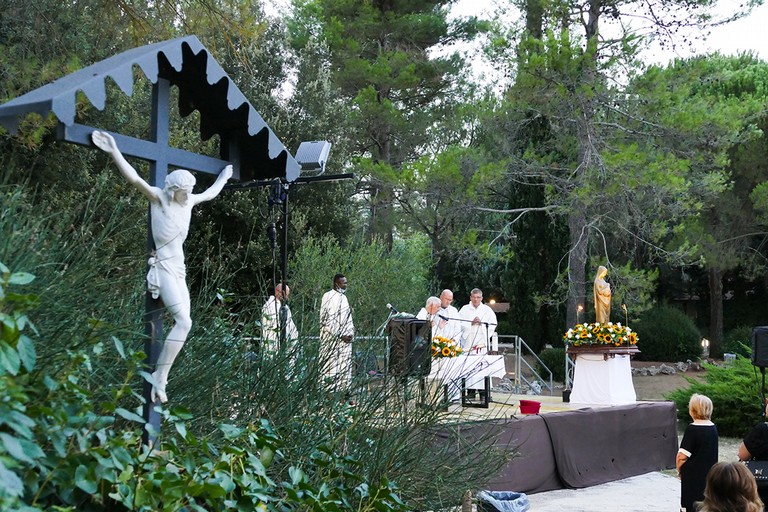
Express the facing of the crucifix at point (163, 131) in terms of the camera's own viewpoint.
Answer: facing the viewer and to the right of the viewer

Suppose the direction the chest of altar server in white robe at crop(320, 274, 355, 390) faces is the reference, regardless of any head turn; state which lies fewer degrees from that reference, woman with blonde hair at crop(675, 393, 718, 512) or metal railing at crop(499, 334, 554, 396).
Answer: the woman with blonde hair

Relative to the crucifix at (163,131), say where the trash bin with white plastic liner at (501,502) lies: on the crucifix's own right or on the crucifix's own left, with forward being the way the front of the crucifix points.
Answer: on the crucifix's own left

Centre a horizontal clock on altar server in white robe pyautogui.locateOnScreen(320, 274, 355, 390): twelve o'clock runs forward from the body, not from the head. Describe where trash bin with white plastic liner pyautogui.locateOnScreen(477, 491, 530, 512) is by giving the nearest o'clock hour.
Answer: The trash bin with white plastic liner is roughly at 10 o'clock from the altar server in white robe.

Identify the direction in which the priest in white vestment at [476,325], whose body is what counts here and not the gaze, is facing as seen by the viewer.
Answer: toward the camera

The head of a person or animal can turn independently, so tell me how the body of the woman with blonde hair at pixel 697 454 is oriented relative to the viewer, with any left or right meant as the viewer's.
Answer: facing away from the viewer and to the left of the viewer

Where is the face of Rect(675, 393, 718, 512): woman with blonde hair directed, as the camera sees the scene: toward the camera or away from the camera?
away from the camera

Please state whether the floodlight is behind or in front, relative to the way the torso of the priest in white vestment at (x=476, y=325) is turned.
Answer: in front

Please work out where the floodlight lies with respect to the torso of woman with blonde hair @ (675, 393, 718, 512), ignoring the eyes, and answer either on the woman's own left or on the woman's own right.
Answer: on the woman's own left
